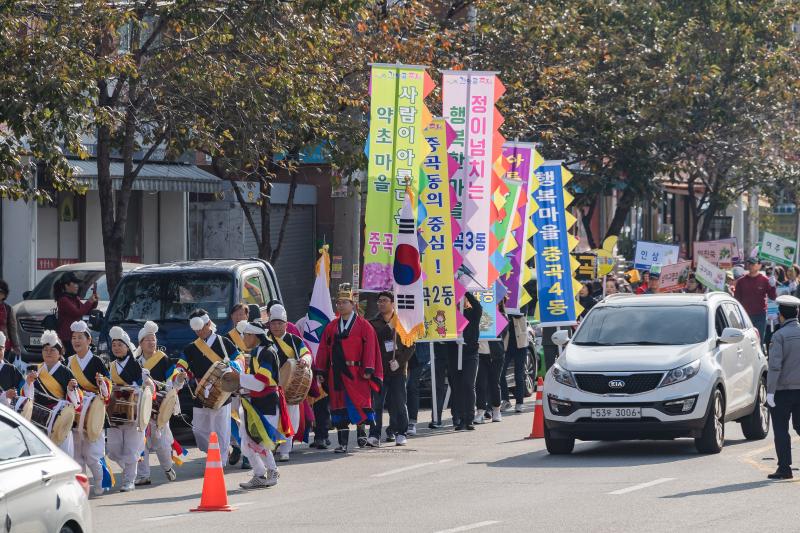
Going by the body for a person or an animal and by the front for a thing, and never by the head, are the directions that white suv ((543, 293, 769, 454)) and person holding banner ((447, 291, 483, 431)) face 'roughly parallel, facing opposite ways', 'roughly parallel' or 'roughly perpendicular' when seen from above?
roughly parallel

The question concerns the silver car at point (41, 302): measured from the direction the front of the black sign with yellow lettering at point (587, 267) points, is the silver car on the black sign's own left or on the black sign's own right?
on the black sign's own right

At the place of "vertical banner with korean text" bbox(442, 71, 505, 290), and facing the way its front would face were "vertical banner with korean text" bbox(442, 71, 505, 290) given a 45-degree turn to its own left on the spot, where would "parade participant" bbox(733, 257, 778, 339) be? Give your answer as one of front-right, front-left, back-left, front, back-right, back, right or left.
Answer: left

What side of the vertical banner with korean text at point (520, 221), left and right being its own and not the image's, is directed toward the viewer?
front

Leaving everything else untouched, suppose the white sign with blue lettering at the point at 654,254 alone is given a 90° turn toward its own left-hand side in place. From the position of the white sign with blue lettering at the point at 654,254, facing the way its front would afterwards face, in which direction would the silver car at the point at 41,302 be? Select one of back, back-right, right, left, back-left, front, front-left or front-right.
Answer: back-right

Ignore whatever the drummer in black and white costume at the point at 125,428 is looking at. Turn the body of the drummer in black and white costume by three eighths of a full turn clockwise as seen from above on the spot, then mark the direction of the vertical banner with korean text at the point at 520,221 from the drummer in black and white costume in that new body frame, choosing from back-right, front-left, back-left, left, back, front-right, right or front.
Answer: front-right

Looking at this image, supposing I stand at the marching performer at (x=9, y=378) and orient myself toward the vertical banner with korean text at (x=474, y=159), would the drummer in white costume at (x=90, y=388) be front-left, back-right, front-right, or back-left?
front-right

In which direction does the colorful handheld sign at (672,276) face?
toward the camera

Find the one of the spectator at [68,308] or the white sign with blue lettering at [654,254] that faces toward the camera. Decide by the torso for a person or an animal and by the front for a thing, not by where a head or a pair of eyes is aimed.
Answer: the white sign with blue lettering

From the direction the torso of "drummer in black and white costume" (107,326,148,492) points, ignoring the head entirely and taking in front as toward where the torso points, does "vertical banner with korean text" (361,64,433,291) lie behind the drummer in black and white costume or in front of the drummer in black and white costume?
behind

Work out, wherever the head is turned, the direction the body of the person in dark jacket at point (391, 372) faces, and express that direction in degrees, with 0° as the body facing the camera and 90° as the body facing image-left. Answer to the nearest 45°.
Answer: approximately 45°

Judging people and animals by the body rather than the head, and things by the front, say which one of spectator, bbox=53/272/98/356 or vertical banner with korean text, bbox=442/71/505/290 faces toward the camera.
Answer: the vertical banner with korean text

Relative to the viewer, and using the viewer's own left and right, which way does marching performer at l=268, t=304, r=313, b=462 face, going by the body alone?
facing the viewer and to the left of the viewer

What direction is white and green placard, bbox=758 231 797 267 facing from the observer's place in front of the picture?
facing the viewer
